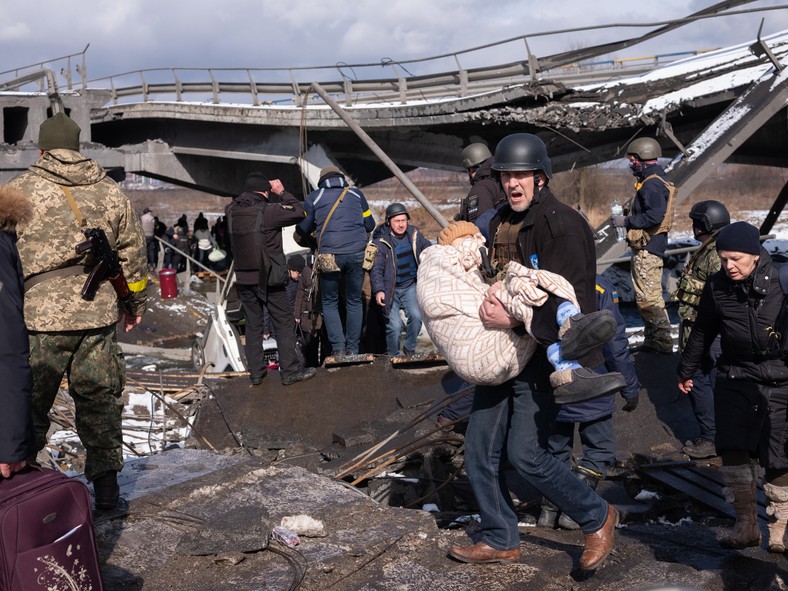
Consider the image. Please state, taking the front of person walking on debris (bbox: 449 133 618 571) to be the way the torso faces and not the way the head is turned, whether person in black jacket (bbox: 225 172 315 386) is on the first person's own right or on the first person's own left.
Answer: on the first person's own right

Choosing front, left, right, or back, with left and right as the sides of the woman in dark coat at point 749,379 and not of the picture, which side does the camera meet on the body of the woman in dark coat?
front

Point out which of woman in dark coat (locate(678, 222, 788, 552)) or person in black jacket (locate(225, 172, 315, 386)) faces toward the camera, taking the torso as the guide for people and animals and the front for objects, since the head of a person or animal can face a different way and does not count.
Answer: the woman in dark coat

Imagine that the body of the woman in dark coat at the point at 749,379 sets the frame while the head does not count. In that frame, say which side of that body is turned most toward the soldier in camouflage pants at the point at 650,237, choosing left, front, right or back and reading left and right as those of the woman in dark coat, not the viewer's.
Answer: back

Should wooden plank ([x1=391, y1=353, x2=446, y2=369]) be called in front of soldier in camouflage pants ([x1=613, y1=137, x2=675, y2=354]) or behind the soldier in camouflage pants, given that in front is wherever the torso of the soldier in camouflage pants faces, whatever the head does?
in front

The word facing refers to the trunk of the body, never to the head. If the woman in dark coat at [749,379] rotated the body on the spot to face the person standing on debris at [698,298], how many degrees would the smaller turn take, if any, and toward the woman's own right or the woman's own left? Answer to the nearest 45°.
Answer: approximately 180°

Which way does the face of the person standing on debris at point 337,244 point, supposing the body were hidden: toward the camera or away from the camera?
away from the camera

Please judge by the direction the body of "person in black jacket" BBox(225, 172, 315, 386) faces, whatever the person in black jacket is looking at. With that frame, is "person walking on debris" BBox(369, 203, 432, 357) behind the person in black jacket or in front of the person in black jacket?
in front

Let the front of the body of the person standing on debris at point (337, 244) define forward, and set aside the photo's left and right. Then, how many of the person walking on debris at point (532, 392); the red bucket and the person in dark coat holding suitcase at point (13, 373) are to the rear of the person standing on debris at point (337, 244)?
2

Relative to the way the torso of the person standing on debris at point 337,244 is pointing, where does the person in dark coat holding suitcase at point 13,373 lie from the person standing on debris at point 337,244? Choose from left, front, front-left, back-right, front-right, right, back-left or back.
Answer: back

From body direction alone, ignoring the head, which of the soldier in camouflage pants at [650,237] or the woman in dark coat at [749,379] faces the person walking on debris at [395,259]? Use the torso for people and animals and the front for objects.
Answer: the soldier in camouflage pants

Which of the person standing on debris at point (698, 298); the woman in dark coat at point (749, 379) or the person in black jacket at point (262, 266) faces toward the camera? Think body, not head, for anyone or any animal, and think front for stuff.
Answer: the woman in dark coat

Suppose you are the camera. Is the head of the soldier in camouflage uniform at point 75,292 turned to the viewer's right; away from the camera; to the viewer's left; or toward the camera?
away from the camera

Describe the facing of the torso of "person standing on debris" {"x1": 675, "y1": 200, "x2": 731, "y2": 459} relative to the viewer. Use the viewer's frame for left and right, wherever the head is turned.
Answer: facing to the left of the viewer

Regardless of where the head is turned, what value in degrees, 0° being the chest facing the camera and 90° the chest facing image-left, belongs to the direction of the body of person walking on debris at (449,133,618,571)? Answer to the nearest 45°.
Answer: approximately 45°
